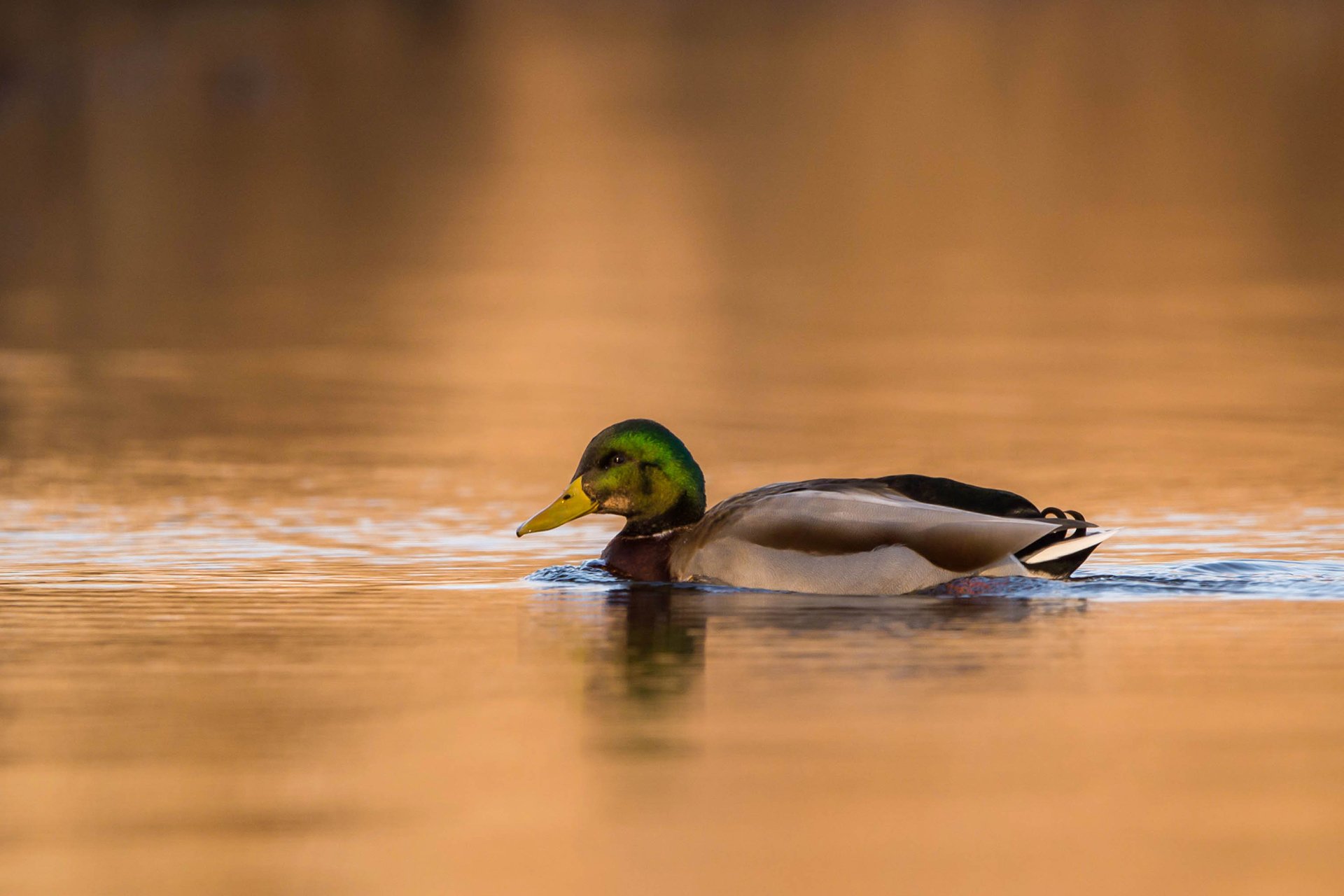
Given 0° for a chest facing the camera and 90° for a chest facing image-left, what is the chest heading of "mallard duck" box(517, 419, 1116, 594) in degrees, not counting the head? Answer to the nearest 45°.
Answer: approximately 90°
